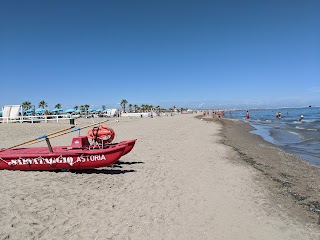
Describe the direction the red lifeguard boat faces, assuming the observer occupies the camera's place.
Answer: facing to the right of the viewer
